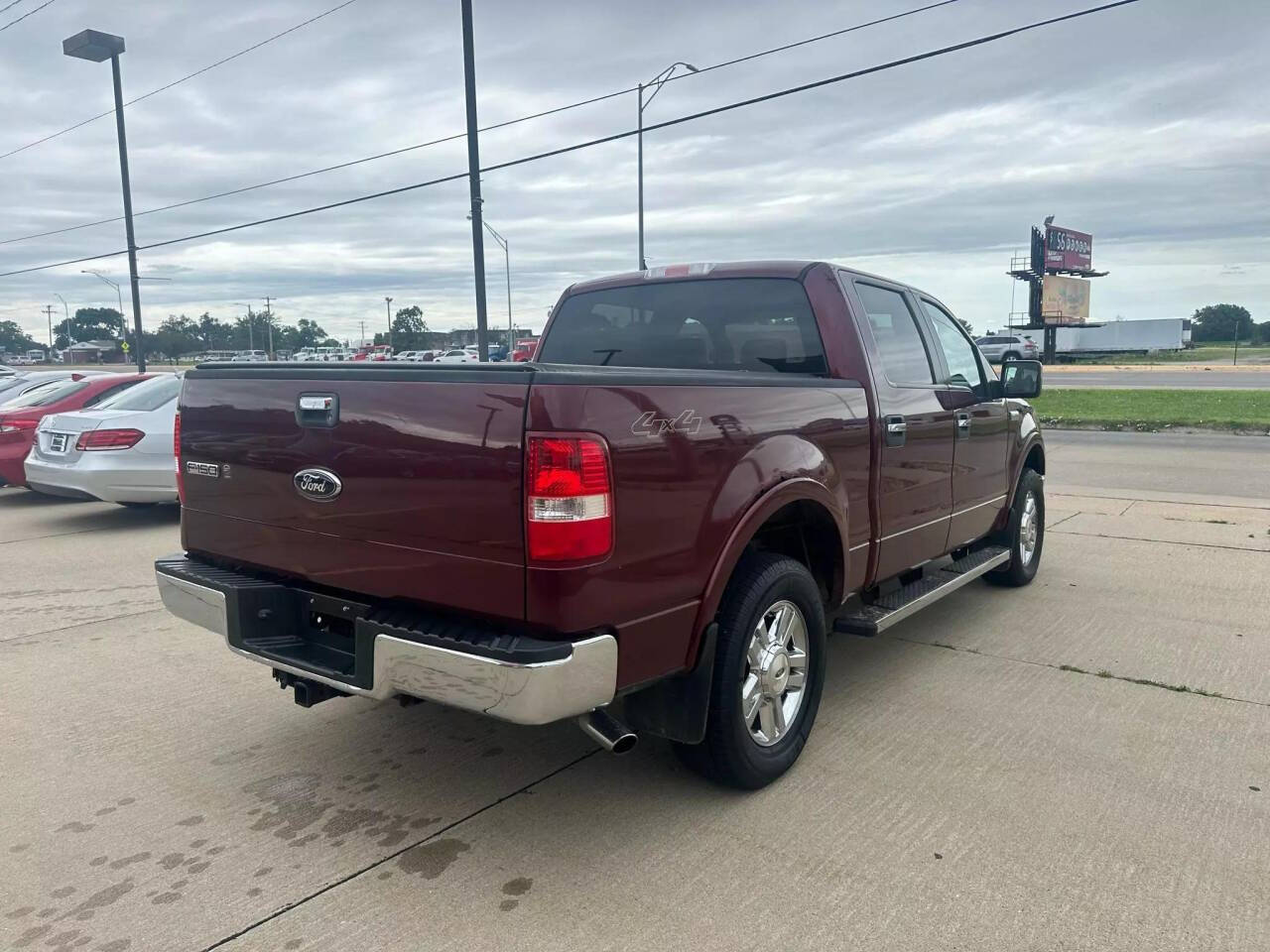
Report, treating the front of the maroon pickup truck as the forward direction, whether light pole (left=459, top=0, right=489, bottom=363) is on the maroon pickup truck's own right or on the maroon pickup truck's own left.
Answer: on the maroon pickup truck's own left

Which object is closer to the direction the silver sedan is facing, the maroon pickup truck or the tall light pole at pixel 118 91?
the tall light pole

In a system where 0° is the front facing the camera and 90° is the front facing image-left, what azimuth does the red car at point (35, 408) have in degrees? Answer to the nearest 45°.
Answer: approximately 225°

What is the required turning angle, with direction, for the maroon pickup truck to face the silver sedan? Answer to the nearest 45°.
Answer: approximately 90° to its left

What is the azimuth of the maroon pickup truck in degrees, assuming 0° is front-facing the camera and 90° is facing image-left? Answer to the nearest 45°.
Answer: approximately 225°

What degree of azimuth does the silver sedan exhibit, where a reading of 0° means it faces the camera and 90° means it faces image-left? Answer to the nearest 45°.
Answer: approximately 225°

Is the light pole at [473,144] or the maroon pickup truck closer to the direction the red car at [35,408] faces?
the light pole

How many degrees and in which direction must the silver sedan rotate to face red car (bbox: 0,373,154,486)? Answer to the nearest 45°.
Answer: approximately 45° to its left

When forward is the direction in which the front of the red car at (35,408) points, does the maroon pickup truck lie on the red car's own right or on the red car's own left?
on the red car's own right

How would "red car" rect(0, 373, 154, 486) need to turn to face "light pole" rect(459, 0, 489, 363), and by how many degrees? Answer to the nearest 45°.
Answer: approximately 45° to its right
